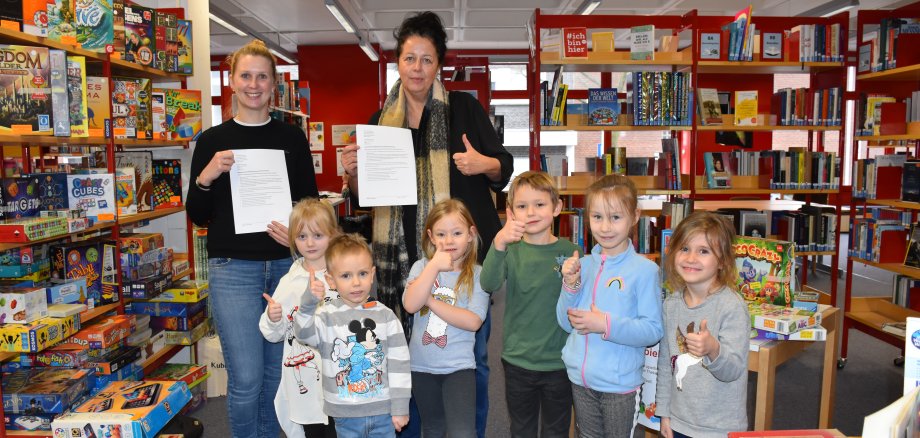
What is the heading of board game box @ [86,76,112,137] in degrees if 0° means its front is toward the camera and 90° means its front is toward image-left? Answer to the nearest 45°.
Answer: approximately 0°

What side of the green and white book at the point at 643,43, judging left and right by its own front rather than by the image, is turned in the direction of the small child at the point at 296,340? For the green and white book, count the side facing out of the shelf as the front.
front

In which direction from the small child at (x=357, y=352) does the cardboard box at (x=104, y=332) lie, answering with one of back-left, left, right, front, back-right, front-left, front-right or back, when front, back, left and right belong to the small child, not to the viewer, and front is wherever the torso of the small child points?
back-right

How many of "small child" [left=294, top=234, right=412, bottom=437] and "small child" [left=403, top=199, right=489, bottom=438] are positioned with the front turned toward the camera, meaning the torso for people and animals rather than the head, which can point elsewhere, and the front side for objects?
2

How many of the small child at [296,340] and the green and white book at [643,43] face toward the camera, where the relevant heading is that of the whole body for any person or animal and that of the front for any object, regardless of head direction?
2

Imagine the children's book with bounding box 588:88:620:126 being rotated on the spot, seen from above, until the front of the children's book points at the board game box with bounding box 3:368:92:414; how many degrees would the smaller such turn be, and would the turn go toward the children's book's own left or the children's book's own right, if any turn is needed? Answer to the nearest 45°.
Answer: approximately 45° to the children's book's own right

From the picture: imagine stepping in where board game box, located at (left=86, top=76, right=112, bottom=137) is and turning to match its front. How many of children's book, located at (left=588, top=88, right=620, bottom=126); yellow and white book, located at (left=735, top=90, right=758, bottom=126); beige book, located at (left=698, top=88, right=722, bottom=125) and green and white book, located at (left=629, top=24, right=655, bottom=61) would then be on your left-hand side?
4
